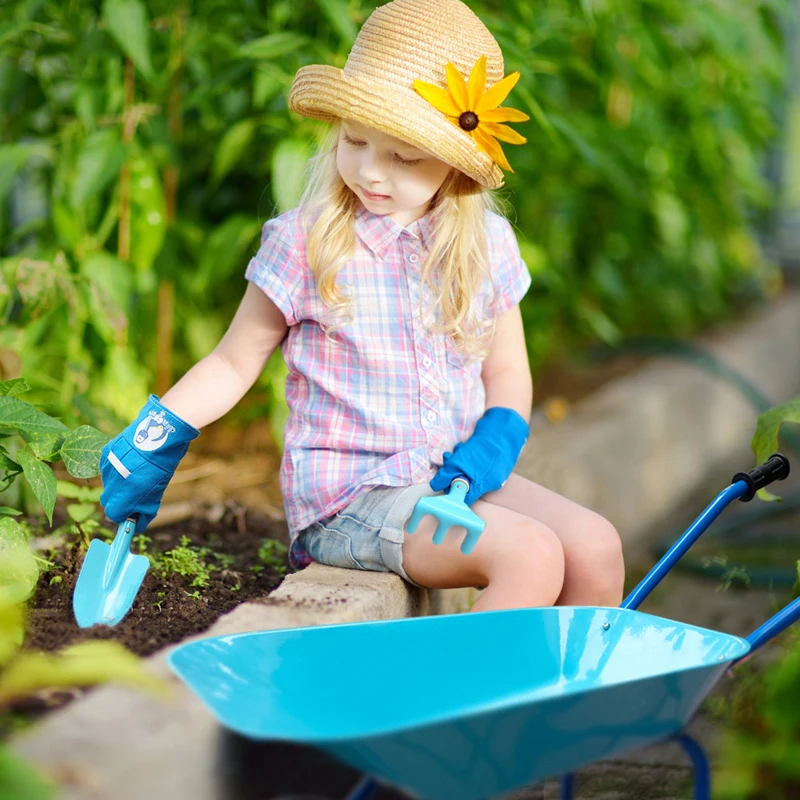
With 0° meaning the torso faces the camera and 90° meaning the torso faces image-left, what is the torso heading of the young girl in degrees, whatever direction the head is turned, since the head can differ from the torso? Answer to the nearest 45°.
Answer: approximately 315°

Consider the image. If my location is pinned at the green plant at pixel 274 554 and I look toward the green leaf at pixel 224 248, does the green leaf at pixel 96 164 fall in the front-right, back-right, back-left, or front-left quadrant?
front-left

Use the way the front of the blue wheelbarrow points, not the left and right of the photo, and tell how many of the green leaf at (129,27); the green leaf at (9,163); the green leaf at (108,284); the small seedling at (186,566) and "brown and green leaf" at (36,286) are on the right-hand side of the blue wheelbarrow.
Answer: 5

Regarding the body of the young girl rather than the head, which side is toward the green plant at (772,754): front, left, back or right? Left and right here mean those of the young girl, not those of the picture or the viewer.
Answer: front

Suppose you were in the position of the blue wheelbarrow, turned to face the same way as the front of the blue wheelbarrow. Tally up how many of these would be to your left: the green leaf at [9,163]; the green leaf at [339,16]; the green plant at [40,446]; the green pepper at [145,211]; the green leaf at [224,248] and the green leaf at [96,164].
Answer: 0

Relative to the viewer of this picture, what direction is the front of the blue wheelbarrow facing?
facing the viewer and to the left of the viewer

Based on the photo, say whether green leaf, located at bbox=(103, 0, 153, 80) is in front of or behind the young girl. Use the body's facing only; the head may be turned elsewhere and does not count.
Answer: behind

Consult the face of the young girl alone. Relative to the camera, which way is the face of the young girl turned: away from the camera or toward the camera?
toward the camera

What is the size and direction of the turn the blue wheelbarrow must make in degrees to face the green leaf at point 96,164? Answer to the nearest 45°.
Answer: approximately 90° to its right

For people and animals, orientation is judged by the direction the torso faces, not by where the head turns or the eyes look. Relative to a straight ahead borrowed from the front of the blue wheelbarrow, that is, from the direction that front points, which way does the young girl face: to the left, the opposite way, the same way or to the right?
to the left

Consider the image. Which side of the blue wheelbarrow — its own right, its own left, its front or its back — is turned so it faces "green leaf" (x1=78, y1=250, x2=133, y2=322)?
right

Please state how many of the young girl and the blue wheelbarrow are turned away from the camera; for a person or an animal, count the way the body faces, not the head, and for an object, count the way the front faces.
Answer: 0

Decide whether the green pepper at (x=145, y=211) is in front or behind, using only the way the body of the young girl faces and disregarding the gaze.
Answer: behind

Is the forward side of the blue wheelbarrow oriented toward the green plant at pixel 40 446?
no

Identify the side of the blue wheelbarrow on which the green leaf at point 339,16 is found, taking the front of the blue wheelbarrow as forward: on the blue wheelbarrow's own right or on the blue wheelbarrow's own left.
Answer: on the blue wheelbarrow's own right

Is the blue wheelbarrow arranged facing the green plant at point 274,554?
no

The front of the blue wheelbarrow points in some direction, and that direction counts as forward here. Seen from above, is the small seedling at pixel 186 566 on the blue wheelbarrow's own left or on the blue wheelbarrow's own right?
on the blue wheelbarrow's own right

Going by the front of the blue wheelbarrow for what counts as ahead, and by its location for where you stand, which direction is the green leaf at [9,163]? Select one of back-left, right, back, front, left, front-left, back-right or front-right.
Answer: right
